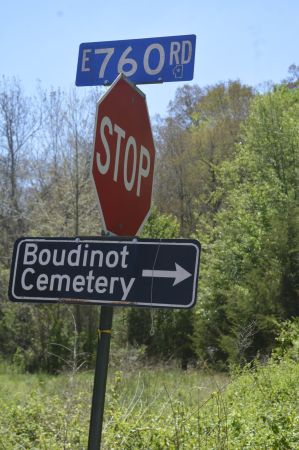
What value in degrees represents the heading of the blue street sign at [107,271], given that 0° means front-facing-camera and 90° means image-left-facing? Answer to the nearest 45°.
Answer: approximately 0°

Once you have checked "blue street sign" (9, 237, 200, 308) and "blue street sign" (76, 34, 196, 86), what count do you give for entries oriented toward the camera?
2

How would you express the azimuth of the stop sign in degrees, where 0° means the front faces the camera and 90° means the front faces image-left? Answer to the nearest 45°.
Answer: approximately 315°

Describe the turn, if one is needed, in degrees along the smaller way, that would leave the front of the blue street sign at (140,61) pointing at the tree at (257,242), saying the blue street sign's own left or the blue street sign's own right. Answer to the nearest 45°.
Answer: approximately 180°

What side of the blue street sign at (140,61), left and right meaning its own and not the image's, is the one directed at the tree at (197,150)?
back

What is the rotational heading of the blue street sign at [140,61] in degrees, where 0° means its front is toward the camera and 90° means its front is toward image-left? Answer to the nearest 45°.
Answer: approximately 0°

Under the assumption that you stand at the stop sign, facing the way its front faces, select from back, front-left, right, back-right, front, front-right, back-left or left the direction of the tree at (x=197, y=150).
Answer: back-left

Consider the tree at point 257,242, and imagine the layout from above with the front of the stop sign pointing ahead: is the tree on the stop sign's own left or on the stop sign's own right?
on the stop sign's own left
